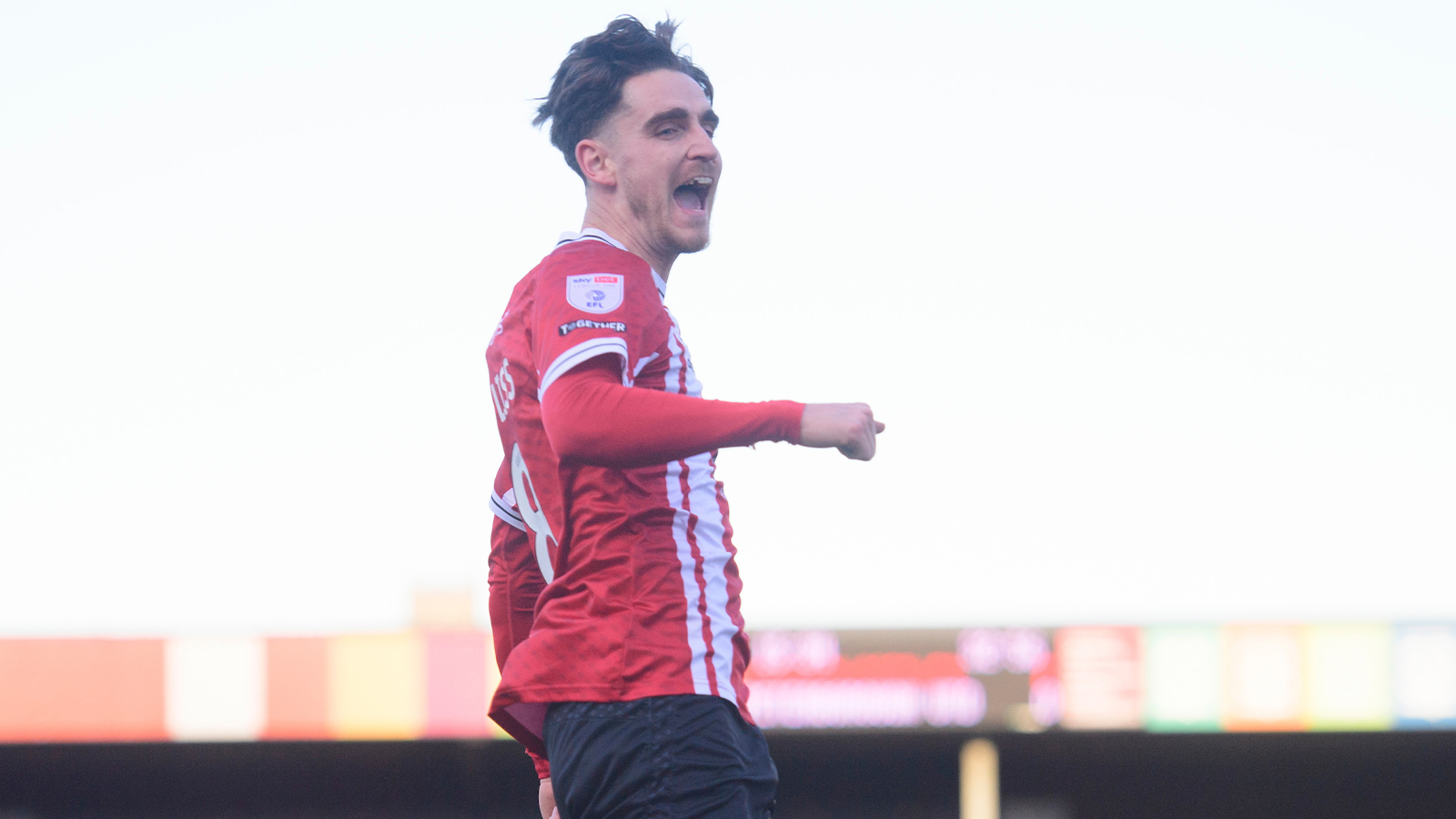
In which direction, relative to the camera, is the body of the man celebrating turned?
to the viewer's right

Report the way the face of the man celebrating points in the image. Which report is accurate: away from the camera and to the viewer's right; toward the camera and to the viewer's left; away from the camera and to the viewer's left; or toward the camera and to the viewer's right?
toward the camera and to the viewer's right

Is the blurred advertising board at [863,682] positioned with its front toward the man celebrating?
yes

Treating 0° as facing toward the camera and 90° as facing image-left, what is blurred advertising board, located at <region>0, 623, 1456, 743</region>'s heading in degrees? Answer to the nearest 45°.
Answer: approximately 0°

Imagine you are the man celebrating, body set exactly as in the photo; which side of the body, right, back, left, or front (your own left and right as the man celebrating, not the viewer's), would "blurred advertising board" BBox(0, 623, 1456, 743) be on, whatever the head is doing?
left

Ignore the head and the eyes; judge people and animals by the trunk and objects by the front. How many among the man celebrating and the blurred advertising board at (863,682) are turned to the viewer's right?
1

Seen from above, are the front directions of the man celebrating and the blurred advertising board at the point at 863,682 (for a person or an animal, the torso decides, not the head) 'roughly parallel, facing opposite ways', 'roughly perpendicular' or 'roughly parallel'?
roughly perpendicular
